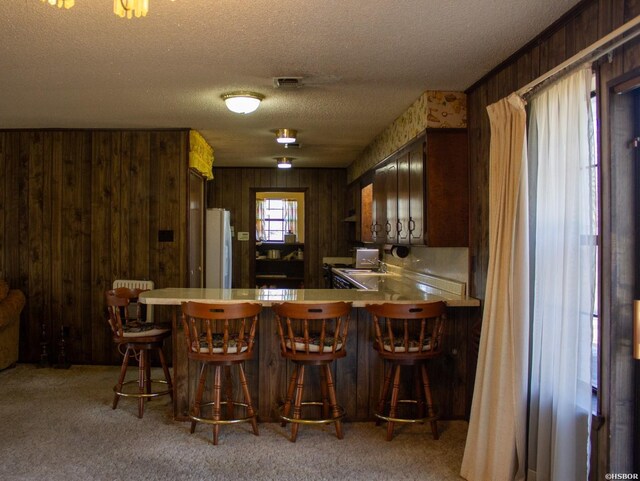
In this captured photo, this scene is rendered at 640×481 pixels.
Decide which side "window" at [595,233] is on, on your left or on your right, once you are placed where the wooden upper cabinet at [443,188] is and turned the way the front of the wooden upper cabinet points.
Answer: on your left

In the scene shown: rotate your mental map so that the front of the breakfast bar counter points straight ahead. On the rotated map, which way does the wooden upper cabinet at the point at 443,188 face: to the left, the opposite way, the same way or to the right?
to the right

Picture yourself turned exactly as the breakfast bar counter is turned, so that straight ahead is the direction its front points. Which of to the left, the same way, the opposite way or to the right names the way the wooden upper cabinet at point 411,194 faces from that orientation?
to the right

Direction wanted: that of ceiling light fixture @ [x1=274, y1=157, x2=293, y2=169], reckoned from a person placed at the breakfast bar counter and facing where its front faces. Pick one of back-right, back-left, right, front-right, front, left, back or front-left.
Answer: back

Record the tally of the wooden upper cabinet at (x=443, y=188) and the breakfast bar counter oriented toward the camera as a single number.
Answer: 1

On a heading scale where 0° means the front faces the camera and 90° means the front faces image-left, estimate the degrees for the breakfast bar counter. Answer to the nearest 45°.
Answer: approximately 0°

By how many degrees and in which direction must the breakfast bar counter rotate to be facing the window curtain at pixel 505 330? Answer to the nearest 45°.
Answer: approximately 45° to its left

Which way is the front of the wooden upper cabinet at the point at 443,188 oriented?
to the viewer's left

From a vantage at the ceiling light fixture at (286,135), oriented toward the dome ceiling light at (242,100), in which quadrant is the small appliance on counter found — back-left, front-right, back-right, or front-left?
back-left

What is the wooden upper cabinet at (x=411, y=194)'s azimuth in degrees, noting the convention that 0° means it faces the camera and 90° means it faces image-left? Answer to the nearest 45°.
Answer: approximately 90°
